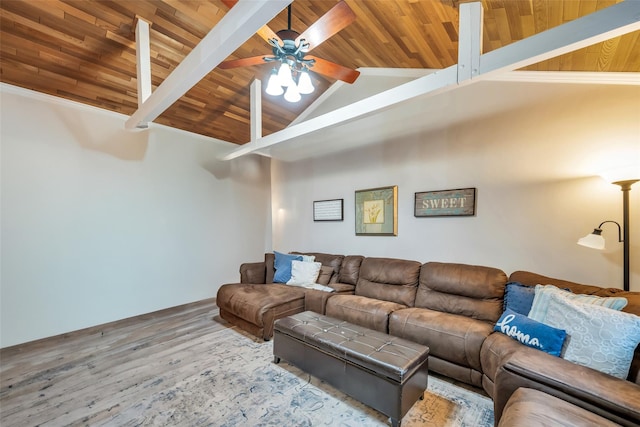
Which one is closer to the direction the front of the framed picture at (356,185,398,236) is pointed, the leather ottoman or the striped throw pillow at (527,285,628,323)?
the leather ottoman

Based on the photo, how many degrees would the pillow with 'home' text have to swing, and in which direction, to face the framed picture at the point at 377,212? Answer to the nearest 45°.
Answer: approximately 90° to its right

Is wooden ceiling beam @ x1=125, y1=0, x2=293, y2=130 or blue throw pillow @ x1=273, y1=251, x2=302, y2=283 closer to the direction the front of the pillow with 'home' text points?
the wooden ceiling beam

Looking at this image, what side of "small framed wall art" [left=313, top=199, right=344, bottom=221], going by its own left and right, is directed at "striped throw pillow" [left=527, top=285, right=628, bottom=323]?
left

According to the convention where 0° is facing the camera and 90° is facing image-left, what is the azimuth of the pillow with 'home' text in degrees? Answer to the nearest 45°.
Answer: approximately 45°

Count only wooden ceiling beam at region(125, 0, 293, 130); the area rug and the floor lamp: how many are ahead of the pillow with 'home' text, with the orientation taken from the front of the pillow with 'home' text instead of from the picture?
2

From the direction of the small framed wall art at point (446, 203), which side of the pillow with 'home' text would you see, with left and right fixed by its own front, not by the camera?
right
